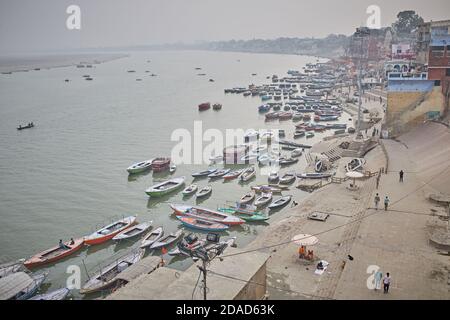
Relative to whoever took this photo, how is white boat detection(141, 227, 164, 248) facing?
facing away from the viewer and to the right of the viewer

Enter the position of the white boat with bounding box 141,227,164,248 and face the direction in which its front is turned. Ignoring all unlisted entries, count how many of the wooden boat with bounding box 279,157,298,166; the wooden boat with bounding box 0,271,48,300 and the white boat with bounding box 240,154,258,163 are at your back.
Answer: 1

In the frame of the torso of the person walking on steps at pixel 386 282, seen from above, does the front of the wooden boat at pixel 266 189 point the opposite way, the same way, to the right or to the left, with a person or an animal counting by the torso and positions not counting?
to the left
